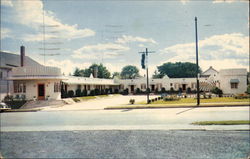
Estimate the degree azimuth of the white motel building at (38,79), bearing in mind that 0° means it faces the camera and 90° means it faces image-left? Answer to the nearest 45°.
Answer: approximately 0°
